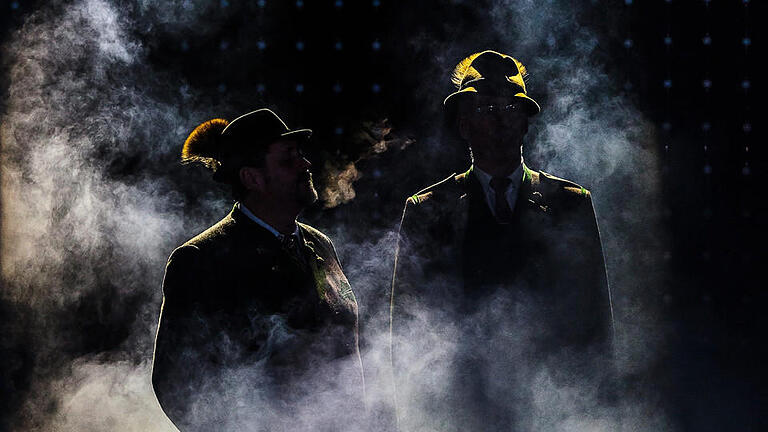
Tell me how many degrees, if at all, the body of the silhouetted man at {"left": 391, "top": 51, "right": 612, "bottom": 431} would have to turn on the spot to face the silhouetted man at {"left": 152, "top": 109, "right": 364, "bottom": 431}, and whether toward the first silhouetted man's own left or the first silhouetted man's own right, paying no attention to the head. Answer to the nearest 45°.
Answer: approximately 45° to the first silhouetted man's own right

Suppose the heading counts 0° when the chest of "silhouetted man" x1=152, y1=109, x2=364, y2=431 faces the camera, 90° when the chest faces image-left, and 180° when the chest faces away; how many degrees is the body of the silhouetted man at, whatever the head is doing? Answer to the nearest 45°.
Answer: approximately 315°

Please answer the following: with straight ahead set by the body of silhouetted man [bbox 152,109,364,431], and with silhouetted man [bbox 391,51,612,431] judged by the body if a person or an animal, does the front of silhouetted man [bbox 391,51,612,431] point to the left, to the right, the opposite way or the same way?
to the right

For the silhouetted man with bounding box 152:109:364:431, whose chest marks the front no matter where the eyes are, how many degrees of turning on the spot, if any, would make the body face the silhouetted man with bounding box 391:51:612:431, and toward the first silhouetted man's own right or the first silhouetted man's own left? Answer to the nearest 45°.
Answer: approximately 45° to the first silhouetted man's own left

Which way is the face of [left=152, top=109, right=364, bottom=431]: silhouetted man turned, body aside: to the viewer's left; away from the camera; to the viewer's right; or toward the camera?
to the viewer's right

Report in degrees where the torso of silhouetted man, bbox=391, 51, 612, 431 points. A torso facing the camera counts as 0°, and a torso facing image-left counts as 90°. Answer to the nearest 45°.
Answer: approximately 0°
